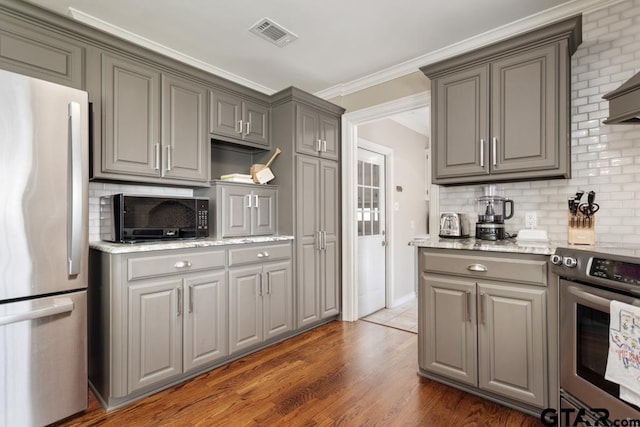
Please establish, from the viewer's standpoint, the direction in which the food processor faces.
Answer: facing the viewer

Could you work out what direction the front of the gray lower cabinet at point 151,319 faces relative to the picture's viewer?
facing the viewer and to the right of the viewer

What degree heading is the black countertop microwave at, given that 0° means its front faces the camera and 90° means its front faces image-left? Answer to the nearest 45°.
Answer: approximately 315°

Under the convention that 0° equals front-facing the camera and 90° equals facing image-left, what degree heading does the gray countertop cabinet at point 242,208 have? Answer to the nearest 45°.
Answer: approximately 315°

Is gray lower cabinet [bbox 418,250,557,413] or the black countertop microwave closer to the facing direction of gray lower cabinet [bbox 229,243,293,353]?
the gray lower cabinet

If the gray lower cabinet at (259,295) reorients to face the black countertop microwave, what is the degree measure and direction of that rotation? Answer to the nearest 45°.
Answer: approximately 135° to its right

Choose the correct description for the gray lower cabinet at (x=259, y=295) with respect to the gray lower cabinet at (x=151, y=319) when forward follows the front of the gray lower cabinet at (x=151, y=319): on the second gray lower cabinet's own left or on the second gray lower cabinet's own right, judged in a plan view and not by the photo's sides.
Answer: on the second gray lower cabinet's own left

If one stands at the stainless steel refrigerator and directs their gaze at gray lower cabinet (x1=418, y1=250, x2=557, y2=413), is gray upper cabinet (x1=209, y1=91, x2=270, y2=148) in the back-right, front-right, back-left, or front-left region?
front-left

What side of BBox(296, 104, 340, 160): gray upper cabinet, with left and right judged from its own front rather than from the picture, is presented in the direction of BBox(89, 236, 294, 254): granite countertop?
right

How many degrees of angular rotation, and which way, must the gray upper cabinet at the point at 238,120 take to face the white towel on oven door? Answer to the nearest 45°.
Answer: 0° — it already faces it

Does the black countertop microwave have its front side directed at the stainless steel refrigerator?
no

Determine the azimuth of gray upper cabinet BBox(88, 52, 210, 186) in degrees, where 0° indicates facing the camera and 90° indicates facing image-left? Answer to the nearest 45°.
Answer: approximately 315°

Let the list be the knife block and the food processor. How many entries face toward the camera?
2

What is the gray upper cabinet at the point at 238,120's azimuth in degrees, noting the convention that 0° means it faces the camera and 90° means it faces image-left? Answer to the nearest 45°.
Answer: approximately 315°

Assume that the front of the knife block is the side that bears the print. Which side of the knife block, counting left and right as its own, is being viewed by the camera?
front

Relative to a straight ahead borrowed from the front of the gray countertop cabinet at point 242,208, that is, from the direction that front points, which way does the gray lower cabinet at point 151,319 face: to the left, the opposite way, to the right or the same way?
the same way
